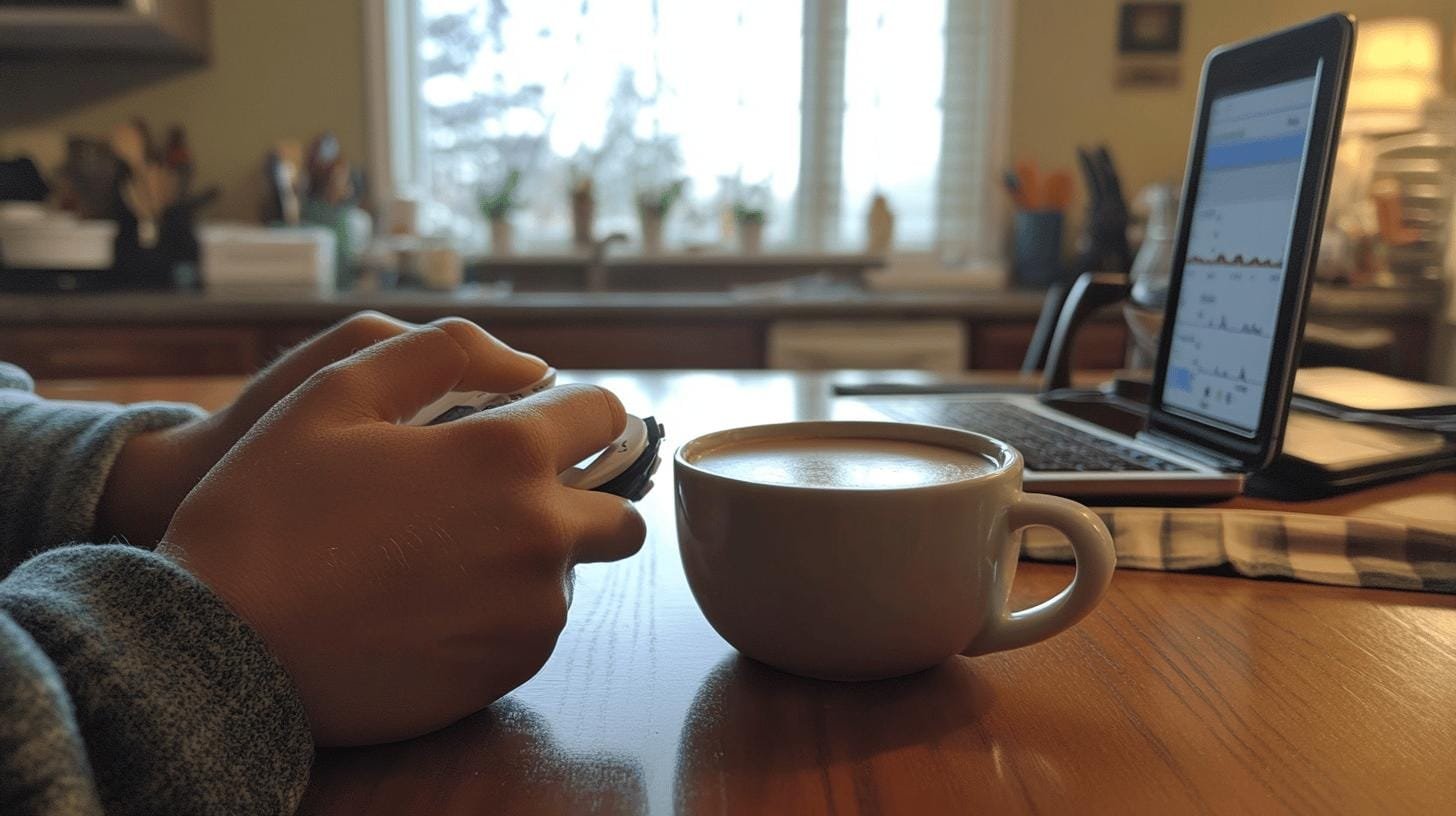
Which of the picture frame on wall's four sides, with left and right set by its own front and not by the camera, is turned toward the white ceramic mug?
front

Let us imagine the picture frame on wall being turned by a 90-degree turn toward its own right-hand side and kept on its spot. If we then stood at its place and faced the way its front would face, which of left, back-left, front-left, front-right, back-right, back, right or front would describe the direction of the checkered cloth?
left

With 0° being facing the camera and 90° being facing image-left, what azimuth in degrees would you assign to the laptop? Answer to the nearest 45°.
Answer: approximately 90°

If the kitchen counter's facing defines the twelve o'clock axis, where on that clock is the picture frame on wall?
The picture frame on wall is roughly at 8 o'clock from the kitchen counter.

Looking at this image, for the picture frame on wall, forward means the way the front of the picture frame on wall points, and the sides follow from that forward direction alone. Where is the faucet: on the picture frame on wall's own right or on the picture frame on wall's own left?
on the picture frame on wall's own right

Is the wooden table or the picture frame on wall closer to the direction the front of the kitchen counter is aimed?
the wooden table

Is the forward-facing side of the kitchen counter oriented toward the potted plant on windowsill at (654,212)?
no

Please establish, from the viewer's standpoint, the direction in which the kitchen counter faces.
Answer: facing the viewer

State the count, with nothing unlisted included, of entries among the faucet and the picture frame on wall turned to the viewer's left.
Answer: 0

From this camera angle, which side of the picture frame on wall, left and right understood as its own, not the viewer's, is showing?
front

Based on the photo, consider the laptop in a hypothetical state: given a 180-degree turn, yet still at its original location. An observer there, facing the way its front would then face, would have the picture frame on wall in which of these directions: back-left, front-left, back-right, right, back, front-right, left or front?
left

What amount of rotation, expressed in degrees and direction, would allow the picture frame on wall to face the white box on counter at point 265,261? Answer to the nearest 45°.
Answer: approximately 45° to its right

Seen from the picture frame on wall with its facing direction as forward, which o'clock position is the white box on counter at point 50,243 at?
The white box on counter is roughly at 2 o'clock from the picture frame on wall.

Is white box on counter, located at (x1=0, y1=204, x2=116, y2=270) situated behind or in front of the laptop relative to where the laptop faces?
in front

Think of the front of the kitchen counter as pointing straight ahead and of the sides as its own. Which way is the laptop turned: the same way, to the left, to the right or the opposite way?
to the right

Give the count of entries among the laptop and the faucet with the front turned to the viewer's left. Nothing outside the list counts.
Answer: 1
